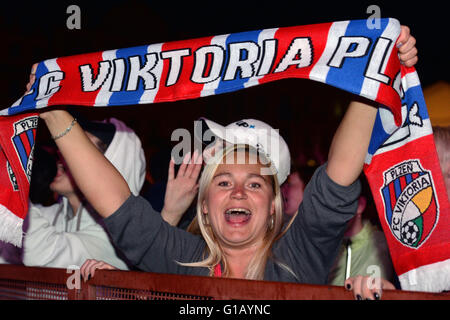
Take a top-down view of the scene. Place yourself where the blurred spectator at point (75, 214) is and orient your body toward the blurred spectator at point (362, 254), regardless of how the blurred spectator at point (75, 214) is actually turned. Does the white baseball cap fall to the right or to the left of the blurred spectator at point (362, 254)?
right

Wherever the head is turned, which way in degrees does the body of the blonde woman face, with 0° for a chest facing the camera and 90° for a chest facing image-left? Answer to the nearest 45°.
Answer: approximately 0°

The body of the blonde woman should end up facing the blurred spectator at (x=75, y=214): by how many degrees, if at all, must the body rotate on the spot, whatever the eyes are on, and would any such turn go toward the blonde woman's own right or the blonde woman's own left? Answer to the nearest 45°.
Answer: approximately 135° to the blonde woman's own right

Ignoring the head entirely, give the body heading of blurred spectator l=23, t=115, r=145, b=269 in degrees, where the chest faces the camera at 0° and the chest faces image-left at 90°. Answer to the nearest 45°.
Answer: approximately 45°

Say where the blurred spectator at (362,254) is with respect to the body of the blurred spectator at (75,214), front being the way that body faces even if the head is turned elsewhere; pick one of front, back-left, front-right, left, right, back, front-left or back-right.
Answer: back-left

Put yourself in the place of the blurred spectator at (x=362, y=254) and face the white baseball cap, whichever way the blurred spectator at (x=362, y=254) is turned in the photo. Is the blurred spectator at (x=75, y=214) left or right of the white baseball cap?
right

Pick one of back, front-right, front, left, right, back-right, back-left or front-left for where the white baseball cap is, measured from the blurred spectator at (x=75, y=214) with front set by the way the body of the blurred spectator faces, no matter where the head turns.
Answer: left

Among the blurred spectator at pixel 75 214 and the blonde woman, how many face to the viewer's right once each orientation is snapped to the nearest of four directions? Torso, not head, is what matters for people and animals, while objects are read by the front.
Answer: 0
